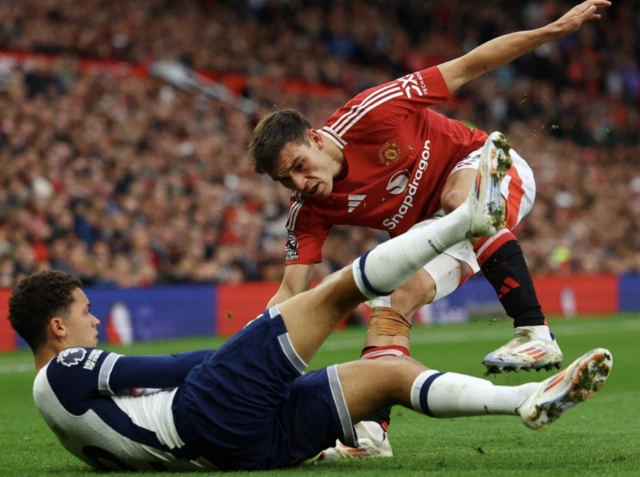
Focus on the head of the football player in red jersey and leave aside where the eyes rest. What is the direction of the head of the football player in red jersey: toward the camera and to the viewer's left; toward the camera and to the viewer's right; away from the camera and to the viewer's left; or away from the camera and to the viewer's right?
toward the camera and to the viewer's left

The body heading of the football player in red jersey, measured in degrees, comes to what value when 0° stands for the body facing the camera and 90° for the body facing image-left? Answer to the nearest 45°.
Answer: approximately 45°
